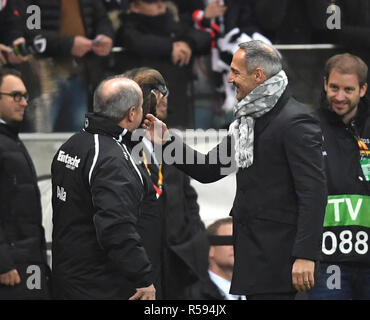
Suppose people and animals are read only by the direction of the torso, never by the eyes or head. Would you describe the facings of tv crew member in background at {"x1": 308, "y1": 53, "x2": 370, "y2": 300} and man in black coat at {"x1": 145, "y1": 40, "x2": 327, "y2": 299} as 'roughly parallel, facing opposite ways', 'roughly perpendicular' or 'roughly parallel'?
roughly perpendicular

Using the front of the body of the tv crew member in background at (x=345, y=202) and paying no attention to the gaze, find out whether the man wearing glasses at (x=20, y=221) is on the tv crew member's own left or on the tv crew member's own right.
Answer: on the tv crew member's own right

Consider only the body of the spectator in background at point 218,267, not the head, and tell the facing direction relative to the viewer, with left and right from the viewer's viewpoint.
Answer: facing the viewer and to the right of the viewer

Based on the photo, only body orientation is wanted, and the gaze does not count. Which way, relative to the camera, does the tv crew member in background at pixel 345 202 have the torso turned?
toward the camera

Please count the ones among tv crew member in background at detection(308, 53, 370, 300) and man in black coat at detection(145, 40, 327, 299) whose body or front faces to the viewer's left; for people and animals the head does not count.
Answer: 1

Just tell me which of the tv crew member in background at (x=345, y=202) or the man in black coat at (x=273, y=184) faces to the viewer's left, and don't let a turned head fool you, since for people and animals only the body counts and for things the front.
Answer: the man in black coat

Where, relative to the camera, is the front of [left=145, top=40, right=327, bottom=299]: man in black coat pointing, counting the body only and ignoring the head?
to the viewer's left

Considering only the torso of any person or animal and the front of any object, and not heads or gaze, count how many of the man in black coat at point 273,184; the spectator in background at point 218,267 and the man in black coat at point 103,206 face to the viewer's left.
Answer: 1

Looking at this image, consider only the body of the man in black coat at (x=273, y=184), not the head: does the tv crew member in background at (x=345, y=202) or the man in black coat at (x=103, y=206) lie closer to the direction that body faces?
the man in black coat

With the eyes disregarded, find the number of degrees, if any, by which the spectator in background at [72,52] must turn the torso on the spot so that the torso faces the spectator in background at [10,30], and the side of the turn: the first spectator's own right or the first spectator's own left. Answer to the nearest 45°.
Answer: approximately 135° to the first spectator's own right

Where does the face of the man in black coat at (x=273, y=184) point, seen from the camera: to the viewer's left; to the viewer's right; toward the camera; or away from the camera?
to the viewer's left
